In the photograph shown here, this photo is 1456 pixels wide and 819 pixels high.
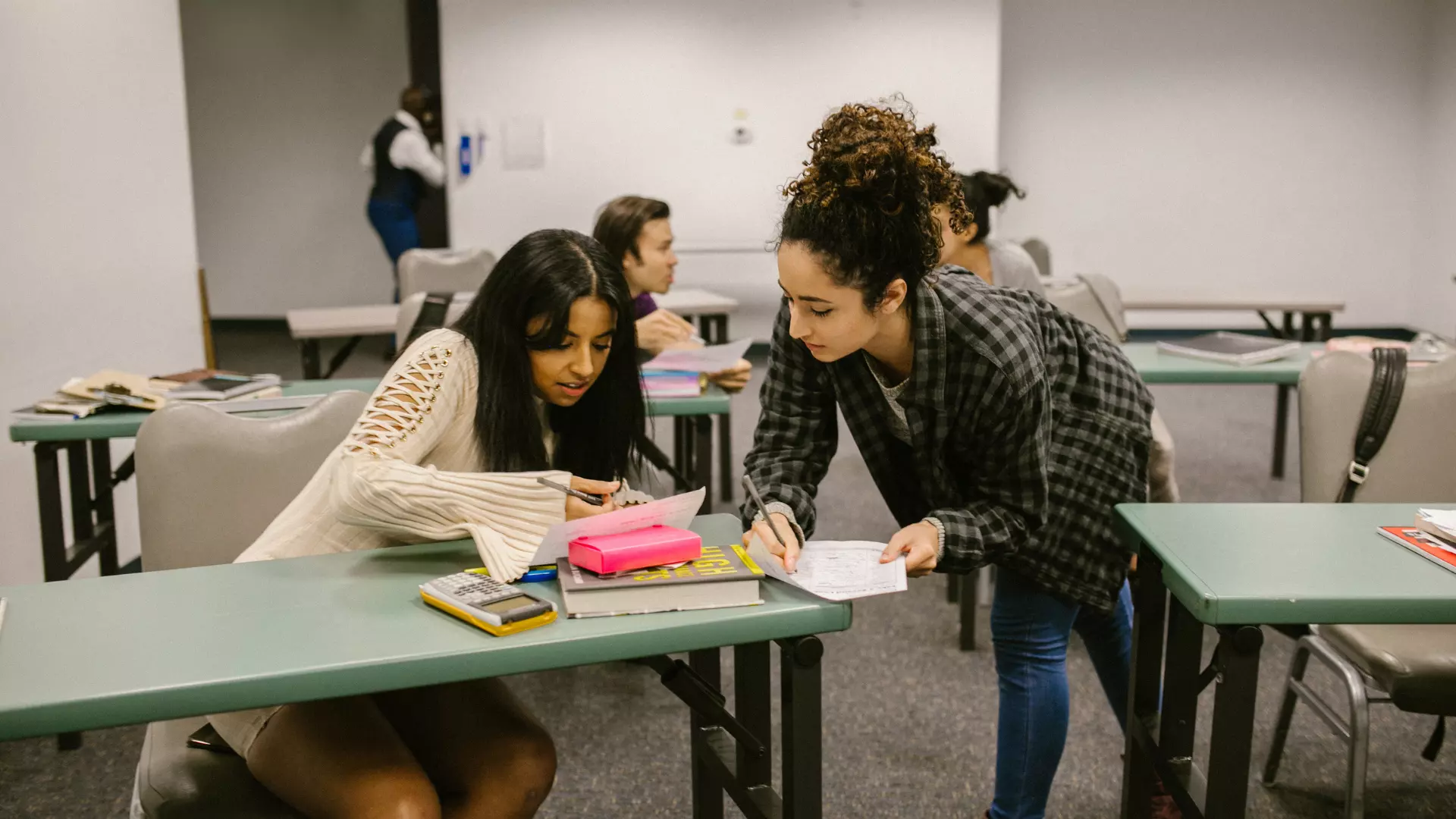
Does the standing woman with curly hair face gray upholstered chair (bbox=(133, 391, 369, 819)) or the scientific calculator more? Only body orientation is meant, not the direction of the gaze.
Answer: the scientific calculator

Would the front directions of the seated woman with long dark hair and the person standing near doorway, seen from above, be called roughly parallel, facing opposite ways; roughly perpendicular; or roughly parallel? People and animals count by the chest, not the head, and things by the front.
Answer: roughly perpendicular

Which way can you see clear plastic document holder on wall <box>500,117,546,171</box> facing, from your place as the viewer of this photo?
facing the viewer

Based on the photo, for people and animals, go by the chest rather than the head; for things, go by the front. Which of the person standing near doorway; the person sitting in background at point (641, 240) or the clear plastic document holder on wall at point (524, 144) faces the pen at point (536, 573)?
the clear plastic document holder on wall

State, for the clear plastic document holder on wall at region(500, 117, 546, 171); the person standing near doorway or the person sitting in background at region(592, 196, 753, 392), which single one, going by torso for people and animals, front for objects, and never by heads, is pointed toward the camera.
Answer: the clear plastic document holder on wall

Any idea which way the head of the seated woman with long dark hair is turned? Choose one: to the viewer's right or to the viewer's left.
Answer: to the viewer's right

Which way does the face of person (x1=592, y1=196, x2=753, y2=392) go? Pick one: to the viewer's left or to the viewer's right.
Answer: to the viewer's right

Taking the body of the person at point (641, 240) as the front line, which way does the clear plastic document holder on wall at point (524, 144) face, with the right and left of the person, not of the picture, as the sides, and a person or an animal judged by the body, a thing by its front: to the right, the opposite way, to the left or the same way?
to the right

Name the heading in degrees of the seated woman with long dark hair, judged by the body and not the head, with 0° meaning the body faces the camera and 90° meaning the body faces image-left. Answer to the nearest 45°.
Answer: approximately 315°

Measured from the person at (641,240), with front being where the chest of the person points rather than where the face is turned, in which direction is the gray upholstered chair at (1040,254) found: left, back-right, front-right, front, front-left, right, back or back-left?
front-left

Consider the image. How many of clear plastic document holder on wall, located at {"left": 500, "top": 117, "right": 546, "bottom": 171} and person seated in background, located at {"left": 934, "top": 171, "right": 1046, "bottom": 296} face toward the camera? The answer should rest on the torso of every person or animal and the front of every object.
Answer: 1

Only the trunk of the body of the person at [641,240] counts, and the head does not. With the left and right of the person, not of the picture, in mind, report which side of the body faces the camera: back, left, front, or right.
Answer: right

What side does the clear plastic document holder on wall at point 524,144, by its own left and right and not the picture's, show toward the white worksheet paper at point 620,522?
front

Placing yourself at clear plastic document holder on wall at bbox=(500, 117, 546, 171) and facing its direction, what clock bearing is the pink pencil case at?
The pink pencil case is roughly at 12 o'clock from the clear plastic document holder on wall.

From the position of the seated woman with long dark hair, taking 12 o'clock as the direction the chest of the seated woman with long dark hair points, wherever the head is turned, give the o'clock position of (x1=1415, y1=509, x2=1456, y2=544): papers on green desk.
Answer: The papers on green desk is roughly at 11 o'clock from the seated woman with long dark hair.

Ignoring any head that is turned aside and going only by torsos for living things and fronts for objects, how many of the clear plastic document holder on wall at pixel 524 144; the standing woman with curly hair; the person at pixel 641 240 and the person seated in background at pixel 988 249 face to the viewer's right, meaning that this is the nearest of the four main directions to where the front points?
1

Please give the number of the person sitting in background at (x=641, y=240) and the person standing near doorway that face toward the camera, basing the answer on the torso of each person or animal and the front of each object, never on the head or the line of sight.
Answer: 0
